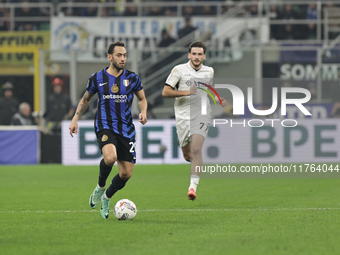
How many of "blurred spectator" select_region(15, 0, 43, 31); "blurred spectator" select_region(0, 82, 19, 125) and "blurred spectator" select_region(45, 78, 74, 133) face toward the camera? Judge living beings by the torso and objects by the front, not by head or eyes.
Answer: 3

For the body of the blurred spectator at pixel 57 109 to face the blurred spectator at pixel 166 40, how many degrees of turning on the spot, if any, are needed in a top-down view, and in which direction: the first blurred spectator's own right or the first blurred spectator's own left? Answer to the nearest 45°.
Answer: approximately 135° to the first blurred spectator's own left

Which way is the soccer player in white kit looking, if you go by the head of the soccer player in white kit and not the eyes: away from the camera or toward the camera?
toward the camera

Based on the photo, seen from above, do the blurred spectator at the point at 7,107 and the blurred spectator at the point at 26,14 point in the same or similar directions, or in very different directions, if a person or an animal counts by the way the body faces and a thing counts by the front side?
same or similar directions

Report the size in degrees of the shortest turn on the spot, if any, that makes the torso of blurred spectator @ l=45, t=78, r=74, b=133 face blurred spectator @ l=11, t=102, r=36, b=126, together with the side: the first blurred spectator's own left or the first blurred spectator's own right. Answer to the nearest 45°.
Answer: approximately 135° to the first blurred spectator's own right

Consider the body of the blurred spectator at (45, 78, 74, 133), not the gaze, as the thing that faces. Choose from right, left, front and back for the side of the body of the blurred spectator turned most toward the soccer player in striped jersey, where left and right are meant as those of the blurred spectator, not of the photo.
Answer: front

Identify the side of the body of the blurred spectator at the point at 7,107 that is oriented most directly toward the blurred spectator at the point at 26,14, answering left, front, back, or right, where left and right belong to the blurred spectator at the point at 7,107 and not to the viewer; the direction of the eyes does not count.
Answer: back

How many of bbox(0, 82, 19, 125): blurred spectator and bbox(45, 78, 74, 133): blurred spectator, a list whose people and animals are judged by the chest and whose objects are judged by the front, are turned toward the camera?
2

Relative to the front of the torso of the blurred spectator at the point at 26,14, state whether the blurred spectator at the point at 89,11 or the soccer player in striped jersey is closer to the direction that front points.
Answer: the soccer player in striped jersey

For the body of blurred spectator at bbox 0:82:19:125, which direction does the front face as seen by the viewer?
toward the camera

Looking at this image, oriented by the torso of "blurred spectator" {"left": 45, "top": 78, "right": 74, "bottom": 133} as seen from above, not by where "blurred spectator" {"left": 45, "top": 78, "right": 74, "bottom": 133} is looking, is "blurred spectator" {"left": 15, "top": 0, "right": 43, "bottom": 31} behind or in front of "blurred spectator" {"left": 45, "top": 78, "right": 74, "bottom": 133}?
behind

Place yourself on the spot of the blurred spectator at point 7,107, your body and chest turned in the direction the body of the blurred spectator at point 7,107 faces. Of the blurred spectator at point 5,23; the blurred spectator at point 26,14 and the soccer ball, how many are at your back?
2

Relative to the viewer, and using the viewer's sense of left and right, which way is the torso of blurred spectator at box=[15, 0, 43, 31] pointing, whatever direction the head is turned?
facing the viewer

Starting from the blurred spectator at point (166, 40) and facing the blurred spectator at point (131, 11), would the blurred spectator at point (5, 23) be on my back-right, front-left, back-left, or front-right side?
front-left

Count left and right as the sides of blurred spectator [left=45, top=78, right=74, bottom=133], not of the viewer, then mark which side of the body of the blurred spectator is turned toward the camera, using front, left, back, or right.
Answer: front

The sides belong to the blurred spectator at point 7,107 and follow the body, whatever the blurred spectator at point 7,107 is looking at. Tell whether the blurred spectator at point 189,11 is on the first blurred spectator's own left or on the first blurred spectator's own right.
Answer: on the first blurred spectator's own left
